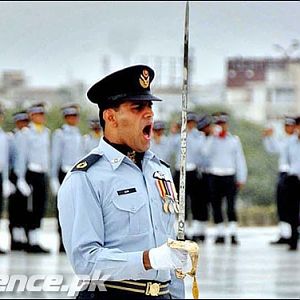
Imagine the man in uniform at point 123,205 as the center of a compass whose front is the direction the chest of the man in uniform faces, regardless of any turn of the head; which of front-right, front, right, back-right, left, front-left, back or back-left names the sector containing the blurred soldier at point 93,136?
back-left

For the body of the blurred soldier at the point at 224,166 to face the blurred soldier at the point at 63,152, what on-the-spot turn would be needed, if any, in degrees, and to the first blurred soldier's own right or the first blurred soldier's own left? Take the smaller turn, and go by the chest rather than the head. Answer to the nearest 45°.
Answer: approximately 45° to the first blurred soldier's own right

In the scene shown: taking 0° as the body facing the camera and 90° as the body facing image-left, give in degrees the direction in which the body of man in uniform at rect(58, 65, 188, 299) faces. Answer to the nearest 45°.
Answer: approximately 315°

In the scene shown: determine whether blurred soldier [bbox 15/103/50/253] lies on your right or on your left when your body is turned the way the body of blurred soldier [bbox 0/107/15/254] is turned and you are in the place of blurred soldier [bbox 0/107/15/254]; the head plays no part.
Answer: on your left

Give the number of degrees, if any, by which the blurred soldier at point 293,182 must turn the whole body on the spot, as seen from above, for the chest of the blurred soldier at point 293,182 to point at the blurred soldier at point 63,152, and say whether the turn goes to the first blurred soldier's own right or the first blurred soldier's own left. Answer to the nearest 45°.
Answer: approximately 45° to the first blurred soldier's own right
